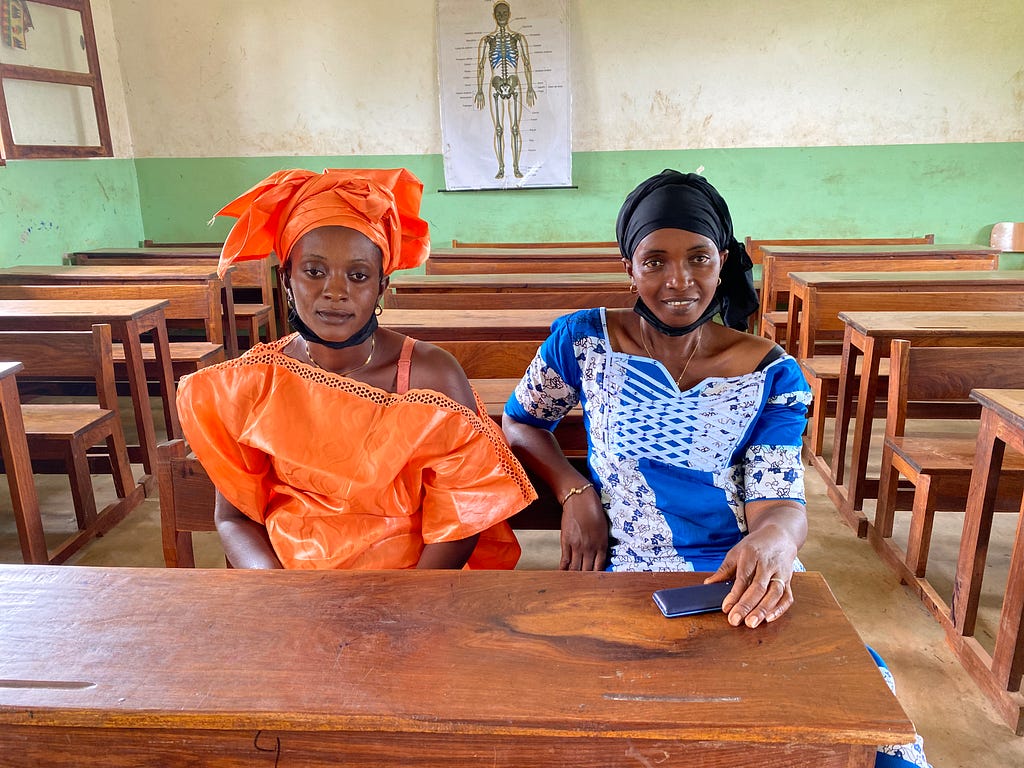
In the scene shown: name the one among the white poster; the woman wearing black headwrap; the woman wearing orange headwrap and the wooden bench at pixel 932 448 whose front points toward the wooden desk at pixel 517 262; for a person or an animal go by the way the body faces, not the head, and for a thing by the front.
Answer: the white poster

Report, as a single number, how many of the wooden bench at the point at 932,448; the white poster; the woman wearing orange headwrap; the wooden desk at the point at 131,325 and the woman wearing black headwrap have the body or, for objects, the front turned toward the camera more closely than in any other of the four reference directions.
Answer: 5

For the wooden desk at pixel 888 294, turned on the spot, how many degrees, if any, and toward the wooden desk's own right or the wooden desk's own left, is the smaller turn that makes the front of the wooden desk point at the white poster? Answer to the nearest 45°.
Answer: approximately 135° to the wooden desk's own right

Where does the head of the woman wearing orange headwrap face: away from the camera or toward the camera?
toward the camera

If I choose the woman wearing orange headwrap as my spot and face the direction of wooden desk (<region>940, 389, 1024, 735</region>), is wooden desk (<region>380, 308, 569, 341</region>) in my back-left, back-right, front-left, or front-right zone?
front-left

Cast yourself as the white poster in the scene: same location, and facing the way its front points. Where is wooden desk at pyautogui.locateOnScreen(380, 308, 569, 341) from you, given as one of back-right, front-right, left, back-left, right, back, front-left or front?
front

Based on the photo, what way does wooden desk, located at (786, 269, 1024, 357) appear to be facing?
toward the camera

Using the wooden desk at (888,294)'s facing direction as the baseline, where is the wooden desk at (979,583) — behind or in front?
in front

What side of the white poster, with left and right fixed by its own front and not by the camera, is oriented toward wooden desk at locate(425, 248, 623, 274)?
front

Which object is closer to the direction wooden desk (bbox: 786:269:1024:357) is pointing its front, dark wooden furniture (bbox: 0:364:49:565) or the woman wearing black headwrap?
the woman wearing black headwrap

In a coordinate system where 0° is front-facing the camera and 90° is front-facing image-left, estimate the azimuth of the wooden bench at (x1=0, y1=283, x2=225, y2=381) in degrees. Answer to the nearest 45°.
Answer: approximately 0°

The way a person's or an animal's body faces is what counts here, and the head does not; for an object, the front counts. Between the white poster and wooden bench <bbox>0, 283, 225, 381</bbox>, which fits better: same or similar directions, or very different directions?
same or similar directions

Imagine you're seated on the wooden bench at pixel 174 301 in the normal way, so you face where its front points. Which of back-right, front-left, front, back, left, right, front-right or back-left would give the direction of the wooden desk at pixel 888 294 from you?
front-left

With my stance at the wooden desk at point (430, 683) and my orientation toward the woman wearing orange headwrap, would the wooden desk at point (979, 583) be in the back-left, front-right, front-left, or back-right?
front-right

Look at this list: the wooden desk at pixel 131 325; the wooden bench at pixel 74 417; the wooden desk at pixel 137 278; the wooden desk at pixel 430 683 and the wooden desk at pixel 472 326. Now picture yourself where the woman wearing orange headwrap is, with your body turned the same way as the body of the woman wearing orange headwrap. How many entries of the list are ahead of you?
1

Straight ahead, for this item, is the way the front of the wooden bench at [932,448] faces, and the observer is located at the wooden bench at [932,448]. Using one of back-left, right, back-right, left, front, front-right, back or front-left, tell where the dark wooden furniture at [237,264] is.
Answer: right

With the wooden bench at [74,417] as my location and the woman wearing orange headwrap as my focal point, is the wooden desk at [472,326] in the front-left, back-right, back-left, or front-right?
front-left

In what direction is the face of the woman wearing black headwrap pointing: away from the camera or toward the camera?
toward the camera

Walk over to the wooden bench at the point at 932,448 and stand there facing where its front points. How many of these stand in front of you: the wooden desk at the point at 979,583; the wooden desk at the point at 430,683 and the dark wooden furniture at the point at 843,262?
2
